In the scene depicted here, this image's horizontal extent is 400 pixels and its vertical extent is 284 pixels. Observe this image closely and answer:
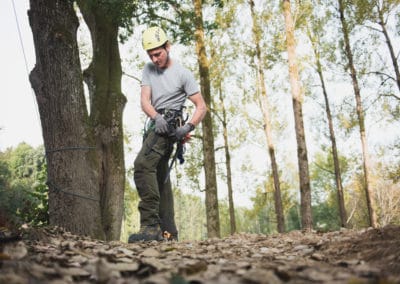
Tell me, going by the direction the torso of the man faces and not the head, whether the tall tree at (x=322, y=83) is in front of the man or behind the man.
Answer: behind

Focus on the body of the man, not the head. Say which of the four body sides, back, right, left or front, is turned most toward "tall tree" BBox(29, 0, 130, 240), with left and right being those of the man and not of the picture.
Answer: right

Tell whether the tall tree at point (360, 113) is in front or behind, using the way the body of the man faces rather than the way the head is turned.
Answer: behind
